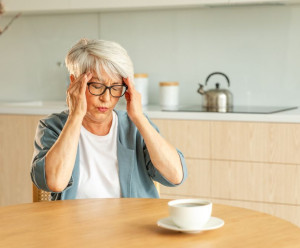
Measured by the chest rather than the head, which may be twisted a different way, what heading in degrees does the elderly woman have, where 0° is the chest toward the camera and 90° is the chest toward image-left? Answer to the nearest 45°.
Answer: approximately 0°

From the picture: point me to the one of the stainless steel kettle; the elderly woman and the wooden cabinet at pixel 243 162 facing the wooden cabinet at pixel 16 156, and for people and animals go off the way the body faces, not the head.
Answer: the stainless steel kettle

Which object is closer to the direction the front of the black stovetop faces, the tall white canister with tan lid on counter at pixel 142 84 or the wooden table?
the wooden table

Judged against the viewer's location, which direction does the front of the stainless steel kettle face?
facing to the left of the viewer

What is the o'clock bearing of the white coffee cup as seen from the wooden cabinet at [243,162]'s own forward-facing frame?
The white coffee cup is roughly at 12 o'clock from the wooden cabinet.

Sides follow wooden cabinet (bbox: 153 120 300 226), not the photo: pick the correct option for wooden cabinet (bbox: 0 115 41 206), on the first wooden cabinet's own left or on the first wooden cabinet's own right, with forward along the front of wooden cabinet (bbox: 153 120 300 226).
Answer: on the first wooden cabinet's own right

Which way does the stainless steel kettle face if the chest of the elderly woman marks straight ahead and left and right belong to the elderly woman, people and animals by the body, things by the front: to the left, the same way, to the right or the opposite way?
to the right
